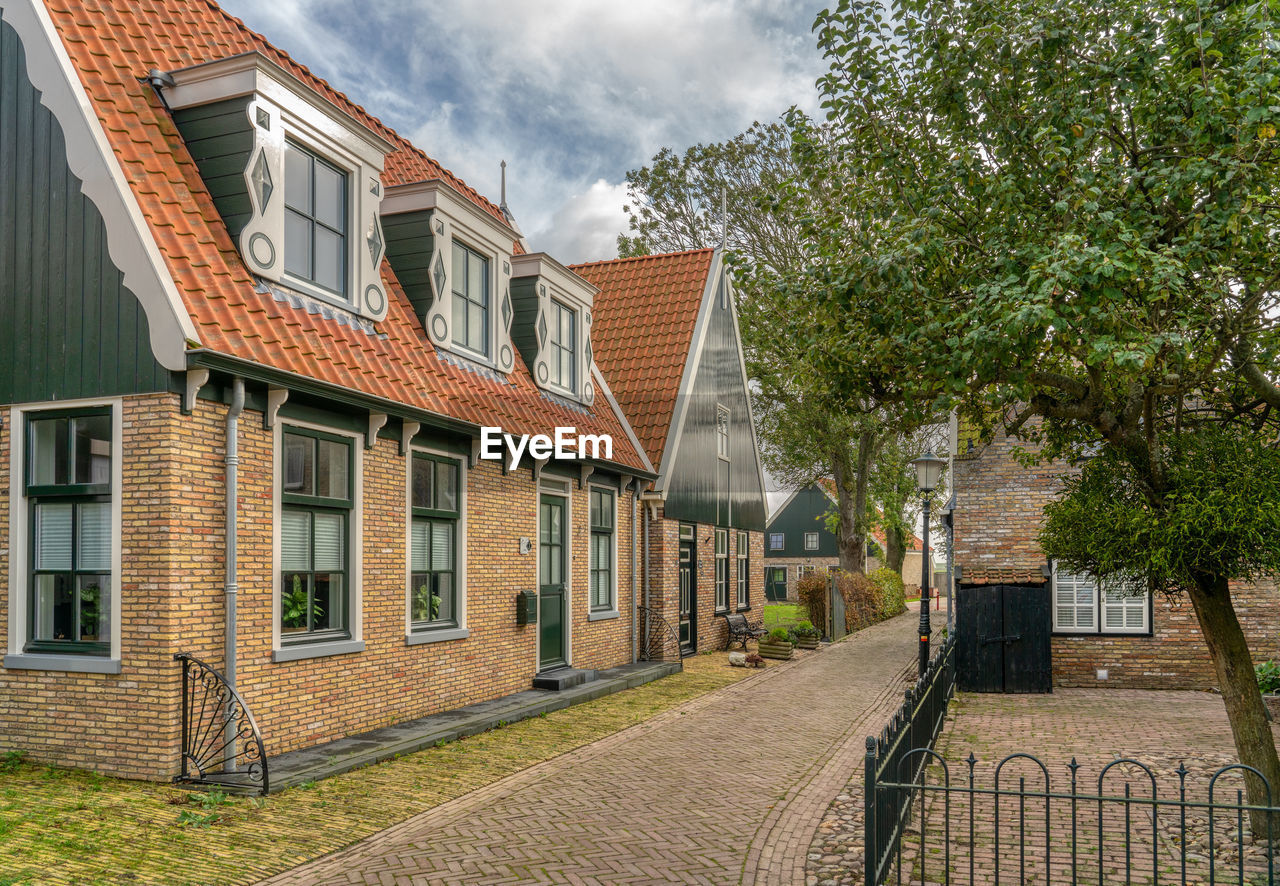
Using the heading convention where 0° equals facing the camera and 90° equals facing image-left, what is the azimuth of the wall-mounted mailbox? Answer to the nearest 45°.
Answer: approximately 315°

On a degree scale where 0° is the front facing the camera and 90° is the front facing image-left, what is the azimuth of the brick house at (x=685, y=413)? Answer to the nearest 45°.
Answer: approximately 315°

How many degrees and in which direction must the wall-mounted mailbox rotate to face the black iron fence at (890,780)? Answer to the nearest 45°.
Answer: approximately 45° to its right

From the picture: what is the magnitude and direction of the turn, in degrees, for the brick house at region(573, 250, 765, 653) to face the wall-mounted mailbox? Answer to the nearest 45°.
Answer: approximately 45° to its right

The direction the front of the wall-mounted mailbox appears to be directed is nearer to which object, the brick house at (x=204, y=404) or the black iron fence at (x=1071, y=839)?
the black iron fence

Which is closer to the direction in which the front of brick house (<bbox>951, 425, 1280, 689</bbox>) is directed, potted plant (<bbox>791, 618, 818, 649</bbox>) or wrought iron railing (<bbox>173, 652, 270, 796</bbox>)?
the wrought iron railing

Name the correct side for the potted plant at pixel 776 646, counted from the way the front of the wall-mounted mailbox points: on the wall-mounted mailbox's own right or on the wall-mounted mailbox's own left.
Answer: on the wall-mounted mailbox's own left

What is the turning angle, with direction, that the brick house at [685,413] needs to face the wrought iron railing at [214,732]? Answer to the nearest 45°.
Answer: approximately 45° to its right

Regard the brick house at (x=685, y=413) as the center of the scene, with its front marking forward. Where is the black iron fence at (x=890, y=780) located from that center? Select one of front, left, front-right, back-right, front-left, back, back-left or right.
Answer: front-right

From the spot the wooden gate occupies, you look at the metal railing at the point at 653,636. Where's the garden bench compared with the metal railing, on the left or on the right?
right

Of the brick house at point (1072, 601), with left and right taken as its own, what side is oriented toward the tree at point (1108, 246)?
front

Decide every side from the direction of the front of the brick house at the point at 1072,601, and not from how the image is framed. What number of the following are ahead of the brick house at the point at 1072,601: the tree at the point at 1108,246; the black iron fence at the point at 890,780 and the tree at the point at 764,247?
2
